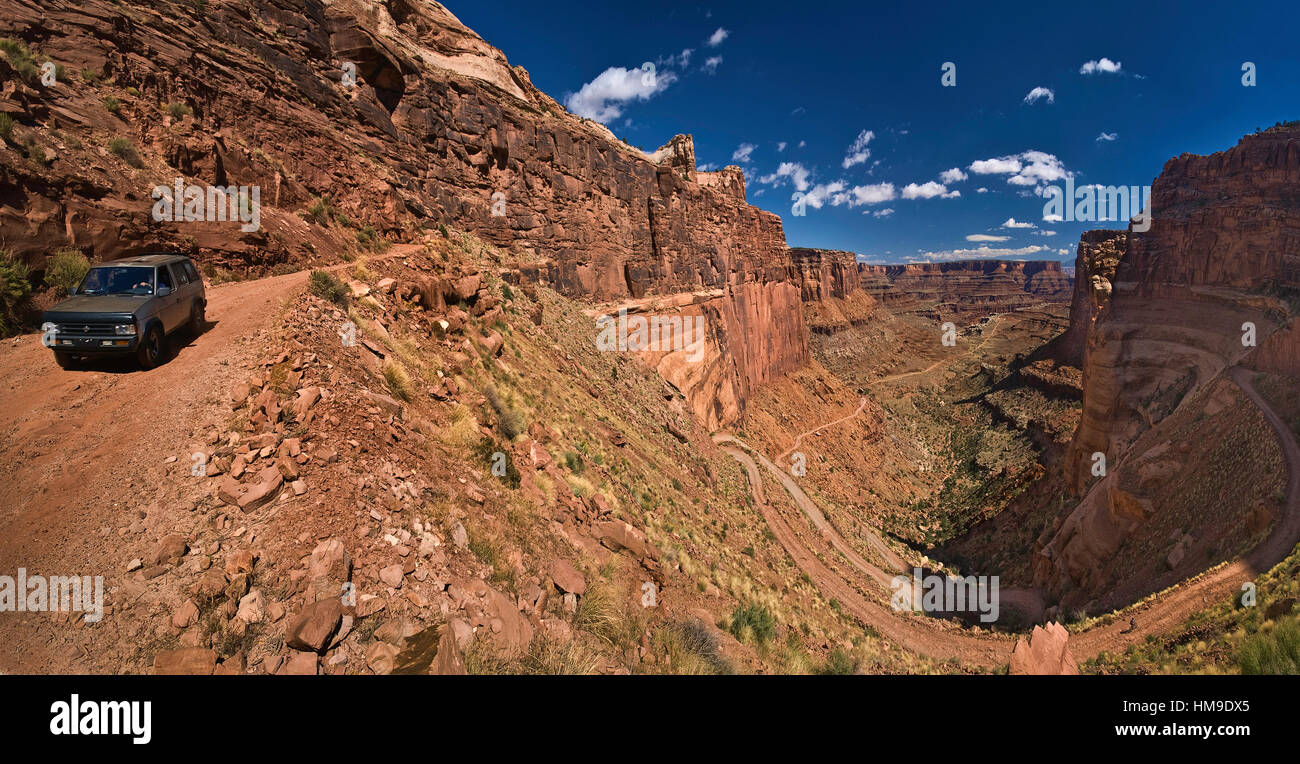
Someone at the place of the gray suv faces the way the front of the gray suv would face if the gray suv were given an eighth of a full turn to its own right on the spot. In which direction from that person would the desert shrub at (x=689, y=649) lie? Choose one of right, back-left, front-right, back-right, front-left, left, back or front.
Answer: back-left

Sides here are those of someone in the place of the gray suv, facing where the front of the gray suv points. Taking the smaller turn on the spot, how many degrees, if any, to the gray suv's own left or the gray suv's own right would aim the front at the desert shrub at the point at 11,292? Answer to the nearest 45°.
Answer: approximately 90° to the gray suv's own right

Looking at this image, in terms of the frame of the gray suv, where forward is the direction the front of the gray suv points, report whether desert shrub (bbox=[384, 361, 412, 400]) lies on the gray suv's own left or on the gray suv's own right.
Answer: on the gray suv's own left

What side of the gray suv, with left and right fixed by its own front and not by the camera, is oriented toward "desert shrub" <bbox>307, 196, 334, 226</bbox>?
back

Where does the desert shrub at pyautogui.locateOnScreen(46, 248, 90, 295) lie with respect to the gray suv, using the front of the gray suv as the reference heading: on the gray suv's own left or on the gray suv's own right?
on the gray suv's own right

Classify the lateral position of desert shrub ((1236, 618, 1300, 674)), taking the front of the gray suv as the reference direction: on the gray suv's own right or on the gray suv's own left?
on the gray suv's own left

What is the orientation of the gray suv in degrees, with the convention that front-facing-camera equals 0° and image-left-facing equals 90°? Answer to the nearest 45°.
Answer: approximately 45°
